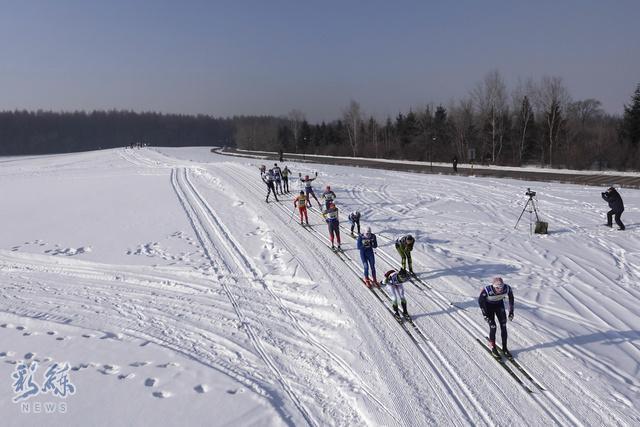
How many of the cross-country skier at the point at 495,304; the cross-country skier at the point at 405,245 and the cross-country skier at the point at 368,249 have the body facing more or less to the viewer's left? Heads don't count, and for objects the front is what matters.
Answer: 0

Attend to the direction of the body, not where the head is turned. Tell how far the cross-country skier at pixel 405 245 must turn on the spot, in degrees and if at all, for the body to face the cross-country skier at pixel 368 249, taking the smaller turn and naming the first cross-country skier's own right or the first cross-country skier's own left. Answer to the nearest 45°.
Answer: approximately 90° to the first cross-country skier's own right

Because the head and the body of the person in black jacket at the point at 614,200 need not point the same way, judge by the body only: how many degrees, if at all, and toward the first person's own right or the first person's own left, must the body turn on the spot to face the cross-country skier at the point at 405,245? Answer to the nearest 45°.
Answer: approximately 45° to the first person's own left

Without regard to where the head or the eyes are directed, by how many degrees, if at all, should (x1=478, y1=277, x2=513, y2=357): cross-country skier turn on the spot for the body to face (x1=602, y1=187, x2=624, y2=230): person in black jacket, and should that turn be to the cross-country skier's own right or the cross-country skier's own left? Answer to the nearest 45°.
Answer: approximately 135° to the cross-country skier's own left

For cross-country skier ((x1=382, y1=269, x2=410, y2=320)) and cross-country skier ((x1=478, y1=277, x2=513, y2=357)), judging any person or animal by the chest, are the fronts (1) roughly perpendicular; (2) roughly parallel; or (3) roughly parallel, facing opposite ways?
roughly parallel

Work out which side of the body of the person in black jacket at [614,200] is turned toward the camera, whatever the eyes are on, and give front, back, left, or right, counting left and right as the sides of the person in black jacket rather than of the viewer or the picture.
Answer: left

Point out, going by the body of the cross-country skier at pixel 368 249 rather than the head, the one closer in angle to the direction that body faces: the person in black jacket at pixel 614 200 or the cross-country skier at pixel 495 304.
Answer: the cross-country skier

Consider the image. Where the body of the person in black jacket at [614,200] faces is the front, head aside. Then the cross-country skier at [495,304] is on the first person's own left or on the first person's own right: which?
on the first person's own left

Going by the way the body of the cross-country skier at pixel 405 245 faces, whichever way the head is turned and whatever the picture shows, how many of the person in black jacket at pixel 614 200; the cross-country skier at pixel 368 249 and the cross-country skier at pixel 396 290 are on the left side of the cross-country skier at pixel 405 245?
1

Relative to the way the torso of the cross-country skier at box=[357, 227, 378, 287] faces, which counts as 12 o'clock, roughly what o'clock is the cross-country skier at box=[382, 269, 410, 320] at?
the cross-country skier at box=[382, 269, 410, 320] is roughly at 1 o'clock from the cross-country skier at box=[357, 227, 378, 287].

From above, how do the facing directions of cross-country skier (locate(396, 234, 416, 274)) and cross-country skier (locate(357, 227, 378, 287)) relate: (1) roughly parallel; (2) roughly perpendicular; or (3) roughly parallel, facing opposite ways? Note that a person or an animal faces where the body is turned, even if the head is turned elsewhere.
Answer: roughly parallel

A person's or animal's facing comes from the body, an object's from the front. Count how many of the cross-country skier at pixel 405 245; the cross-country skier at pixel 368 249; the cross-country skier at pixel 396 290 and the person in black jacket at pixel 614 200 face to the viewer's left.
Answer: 1

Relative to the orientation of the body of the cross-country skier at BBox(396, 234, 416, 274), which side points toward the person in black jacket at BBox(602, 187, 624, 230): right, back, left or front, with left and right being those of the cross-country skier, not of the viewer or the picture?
left

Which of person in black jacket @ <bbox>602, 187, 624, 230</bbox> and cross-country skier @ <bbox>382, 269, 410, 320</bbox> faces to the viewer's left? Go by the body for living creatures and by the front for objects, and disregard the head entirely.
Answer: the person in black jacket

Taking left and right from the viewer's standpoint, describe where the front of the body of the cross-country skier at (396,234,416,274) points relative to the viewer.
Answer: facing the viewer and to the right of the viewer
